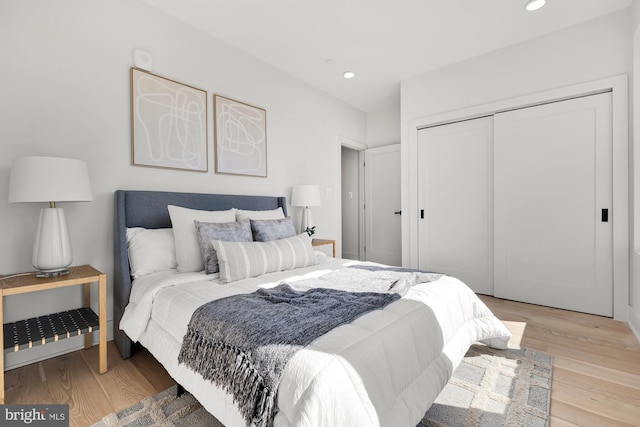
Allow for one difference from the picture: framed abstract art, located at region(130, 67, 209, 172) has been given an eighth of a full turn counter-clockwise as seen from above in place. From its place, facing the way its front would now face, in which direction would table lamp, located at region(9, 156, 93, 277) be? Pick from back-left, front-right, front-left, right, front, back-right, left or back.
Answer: back-right

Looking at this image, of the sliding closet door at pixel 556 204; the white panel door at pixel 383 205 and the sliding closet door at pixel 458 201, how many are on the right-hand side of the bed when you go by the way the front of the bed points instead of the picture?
0

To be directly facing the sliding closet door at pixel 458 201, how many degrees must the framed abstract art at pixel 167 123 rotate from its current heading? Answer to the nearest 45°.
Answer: approximately 45° to its left

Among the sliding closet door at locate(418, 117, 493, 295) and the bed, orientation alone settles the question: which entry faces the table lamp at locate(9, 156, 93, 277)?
the sliding closet door

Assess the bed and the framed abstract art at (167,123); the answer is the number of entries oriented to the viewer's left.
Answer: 0

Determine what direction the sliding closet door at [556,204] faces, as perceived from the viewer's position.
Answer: facing the viewer and to the left of the viewer

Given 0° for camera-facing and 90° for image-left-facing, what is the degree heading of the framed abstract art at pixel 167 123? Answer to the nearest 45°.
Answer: approximately 315°

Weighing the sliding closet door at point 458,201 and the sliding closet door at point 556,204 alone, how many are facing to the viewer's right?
0

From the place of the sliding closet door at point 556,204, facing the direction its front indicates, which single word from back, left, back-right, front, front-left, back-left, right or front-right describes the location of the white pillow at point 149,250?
front

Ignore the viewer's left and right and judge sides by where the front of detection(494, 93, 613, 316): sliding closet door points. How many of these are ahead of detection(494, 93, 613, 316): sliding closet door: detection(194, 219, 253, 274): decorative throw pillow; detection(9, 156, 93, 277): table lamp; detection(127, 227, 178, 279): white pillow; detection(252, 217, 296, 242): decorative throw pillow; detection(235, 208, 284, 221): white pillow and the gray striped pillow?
6

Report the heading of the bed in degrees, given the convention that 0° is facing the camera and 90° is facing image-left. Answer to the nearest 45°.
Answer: approximately 315°

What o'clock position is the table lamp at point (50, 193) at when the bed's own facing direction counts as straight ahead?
The table lamp is roughly at 5 o'clock from the bed.

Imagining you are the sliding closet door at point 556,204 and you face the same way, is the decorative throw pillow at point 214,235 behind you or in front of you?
in front

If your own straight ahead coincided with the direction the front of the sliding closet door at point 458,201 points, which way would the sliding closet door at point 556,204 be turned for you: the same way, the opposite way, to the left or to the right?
the same way

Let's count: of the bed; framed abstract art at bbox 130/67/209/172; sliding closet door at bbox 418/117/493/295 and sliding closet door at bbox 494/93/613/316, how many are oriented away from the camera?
0

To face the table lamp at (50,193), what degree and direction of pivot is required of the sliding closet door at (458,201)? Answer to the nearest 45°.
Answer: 0° — it already faces it
